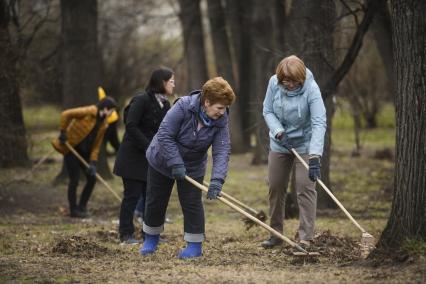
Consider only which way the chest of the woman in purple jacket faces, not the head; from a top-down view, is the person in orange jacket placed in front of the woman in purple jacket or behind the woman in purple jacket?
behind

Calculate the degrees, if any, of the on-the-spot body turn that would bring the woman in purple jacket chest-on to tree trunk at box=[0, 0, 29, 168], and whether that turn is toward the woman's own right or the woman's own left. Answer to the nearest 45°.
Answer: approximately 180°

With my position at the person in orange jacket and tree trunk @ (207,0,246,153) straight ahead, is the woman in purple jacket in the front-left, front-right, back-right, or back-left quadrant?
back-right

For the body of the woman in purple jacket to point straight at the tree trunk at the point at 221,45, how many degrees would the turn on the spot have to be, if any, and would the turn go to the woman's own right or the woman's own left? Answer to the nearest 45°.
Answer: approximately 135° to the woman's own left

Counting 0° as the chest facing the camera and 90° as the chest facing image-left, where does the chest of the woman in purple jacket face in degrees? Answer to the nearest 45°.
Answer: approximately 315°

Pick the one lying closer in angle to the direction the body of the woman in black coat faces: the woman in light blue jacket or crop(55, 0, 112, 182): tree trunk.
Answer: the woman in light blue jacket

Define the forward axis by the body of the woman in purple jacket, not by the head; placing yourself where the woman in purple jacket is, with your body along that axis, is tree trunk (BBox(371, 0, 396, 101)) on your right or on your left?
on your left

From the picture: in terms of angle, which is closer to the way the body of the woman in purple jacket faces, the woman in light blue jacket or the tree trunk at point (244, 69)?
the woman in light blue jacket

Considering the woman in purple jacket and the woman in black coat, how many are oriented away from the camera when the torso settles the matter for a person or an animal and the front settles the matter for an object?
0
